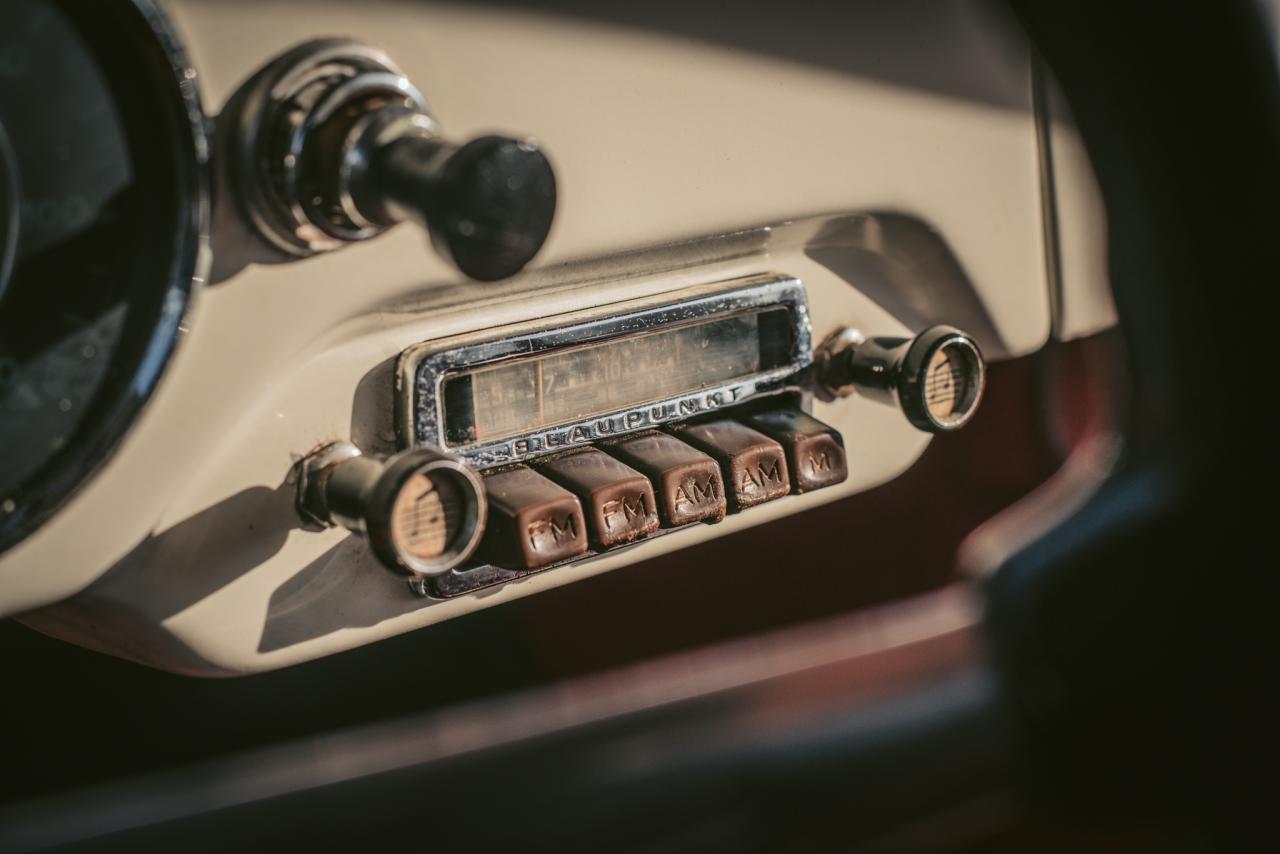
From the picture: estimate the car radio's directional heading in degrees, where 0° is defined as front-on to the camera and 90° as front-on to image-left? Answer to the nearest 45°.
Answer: approximately 315°
